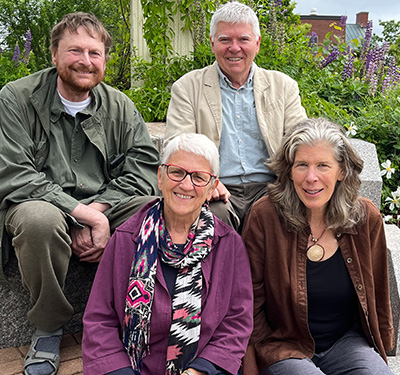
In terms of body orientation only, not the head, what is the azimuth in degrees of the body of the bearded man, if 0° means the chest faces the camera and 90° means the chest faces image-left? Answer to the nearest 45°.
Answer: approximately 0°

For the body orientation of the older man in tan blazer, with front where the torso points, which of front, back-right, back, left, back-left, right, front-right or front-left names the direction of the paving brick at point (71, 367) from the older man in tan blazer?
front-right

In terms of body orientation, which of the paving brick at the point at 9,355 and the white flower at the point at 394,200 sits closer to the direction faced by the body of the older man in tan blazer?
the paving brick

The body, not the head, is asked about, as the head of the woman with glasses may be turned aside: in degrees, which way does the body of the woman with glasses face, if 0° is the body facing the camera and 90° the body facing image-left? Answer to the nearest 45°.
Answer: approximately 0°

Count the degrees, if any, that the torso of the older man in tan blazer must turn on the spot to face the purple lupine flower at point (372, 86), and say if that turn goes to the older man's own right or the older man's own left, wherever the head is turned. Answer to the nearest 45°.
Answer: approximately 135° to the older man's own left

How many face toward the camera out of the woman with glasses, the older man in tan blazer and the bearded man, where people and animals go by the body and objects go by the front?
3
